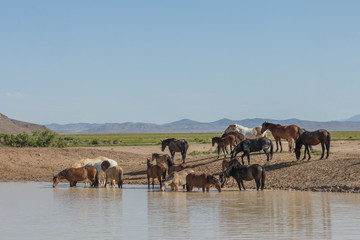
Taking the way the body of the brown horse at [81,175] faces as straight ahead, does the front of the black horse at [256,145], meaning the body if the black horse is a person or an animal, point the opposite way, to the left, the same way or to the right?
the same way

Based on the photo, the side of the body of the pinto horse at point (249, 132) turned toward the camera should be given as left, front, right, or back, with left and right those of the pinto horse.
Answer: left

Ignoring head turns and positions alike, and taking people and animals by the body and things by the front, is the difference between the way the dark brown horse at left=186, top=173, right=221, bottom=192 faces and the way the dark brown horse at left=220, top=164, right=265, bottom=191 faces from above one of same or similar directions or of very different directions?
very different directions

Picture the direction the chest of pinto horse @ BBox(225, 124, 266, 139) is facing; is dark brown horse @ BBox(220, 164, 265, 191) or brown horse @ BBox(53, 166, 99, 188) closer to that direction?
the brown horse

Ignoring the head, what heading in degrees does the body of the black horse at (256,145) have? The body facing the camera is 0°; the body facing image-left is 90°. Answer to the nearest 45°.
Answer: approximately 90°

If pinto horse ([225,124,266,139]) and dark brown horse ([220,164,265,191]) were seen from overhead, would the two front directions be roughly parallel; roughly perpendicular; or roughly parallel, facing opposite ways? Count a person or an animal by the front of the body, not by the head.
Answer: roughly parallel

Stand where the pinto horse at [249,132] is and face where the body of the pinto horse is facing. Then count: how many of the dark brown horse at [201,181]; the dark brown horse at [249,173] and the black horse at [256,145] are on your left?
3

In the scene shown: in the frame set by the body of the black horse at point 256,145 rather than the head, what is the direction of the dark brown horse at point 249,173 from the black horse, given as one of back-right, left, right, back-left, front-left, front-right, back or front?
left

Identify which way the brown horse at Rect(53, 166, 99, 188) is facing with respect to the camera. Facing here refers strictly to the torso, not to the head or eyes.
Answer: to the viewer's left

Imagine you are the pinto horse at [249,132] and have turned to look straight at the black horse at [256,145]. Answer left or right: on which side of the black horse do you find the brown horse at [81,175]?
right

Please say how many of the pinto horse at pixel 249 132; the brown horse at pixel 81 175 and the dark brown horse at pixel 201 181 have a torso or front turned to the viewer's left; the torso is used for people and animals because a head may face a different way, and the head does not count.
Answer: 2

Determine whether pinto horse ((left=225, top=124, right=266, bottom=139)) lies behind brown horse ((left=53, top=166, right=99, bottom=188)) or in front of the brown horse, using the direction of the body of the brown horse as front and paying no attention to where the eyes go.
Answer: behind

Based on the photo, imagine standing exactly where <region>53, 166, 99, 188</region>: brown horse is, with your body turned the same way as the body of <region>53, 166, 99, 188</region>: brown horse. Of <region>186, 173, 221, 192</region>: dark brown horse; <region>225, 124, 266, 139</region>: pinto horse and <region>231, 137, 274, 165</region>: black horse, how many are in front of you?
0

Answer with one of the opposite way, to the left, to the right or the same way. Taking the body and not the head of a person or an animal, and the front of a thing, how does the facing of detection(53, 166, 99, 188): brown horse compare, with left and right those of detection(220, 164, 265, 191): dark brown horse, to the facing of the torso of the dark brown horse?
the same way

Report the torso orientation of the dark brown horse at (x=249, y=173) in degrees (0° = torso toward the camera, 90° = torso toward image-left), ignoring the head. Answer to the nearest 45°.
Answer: approximately 90°

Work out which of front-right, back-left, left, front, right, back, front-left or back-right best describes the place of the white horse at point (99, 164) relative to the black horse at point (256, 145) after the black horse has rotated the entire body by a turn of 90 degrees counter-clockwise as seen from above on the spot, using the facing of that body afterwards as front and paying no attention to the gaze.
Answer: right
